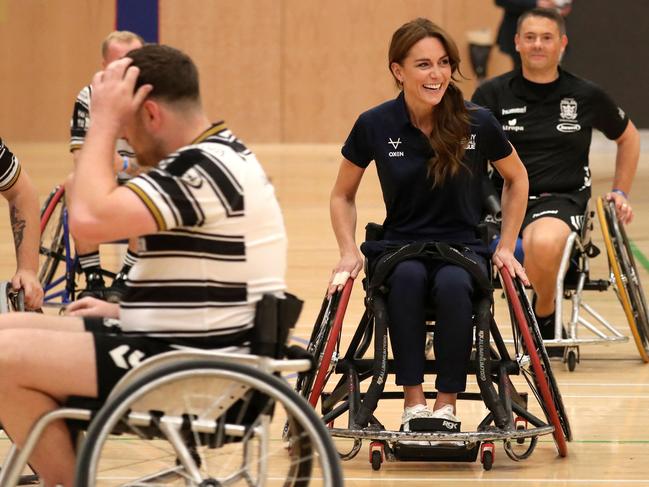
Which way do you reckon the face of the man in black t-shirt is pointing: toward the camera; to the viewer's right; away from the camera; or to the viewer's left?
toward the camera

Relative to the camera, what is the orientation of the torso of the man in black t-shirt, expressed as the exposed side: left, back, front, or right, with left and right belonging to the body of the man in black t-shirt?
front

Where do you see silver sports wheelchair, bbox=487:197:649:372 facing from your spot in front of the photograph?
facing the viewer

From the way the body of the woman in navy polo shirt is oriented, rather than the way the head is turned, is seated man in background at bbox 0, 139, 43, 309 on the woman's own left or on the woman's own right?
on the woman's own right

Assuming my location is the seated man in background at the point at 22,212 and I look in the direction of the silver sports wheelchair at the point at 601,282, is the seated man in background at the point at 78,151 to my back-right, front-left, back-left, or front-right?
front-left

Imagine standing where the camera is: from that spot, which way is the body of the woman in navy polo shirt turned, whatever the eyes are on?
toward the camera
